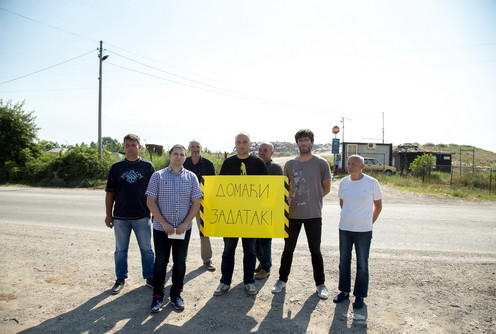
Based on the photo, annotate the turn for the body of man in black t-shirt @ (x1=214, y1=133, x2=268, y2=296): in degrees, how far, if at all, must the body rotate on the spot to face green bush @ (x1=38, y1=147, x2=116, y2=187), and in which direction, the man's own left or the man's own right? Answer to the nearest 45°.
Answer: approximately 135° to the man's own right

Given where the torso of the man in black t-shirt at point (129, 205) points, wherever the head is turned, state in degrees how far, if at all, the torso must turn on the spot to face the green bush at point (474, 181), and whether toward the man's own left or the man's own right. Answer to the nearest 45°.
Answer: approximately 135° to the man's own left

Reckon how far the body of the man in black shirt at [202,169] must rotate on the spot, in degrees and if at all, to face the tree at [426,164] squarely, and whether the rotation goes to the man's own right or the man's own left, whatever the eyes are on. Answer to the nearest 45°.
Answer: approximately 135° to the man's own left

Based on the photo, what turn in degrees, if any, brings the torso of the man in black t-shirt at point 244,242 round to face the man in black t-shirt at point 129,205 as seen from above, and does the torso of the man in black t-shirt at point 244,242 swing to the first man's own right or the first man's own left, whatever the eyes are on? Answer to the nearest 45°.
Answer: approximately 90° to the first man's own right

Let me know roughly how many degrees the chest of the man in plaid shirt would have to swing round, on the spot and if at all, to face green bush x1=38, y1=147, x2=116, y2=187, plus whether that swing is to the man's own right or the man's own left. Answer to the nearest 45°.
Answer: approximately 180°

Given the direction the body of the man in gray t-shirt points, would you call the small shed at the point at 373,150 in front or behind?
behind

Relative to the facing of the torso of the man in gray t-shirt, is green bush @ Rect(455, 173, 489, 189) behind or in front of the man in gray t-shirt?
behind
